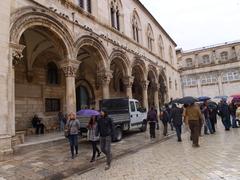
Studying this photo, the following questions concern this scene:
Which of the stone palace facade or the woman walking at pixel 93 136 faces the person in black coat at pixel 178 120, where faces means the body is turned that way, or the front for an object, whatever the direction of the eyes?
the stone palace facade

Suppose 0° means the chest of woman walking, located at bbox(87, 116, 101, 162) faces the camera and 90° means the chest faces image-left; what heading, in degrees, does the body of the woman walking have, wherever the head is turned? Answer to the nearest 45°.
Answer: approximately 45°

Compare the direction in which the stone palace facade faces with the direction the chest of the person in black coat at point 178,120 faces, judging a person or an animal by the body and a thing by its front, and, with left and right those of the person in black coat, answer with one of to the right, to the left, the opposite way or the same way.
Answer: to the right

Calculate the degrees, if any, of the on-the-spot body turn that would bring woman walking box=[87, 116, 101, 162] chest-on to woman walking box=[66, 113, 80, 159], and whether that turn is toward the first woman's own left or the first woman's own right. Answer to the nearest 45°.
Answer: approximately 90° to the first woman's own right

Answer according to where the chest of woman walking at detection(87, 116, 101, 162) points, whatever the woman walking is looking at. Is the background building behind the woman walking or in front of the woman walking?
behind

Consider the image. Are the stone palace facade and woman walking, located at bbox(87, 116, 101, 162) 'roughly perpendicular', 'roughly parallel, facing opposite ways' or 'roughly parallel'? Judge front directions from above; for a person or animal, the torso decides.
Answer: roughly perpendicular

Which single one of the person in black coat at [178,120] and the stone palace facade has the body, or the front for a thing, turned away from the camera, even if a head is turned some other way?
the person in black coat

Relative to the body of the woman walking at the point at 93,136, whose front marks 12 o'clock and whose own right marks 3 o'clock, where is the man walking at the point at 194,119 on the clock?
The man walking is roughly at 7 o'clock from the woman walking.

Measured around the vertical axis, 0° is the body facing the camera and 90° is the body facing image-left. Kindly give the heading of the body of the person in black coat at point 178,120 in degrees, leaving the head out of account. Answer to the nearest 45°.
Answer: approximately 180°

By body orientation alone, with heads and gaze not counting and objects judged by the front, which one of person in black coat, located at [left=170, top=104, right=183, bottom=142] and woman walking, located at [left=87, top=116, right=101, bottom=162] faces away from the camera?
the person in black coat

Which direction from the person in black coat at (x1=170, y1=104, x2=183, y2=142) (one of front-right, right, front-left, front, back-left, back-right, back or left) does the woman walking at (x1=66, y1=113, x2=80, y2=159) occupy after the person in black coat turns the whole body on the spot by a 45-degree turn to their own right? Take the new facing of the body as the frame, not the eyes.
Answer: back

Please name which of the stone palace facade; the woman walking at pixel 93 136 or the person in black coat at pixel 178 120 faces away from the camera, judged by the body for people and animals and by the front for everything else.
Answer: the person in black coat

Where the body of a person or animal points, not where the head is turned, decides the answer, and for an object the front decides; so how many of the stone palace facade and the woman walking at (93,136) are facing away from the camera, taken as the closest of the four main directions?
0

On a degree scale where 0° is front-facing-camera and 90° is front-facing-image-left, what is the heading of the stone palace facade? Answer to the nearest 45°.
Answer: approximately 315°
